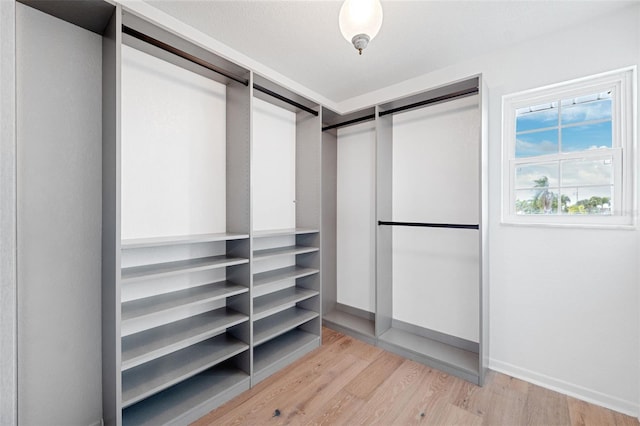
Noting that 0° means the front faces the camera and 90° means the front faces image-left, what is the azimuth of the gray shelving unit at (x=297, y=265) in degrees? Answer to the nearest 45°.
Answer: approximately 315°

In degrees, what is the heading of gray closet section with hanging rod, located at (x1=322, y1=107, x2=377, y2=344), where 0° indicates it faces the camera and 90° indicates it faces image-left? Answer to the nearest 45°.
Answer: approximately 45°

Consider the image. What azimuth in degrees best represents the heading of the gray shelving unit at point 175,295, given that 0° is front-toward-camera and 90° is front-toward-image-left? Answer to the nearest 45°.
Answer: approximately 315°

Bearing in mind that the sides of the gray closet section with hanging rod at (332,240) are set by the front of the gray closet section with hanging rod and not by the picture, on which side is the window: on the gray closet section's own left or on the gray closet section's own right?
on the gray closet section's own left

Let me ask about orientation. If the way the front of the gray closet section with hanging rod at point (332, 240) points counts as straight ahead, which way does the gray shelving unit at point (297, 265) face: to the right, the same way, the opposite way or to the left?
to the left

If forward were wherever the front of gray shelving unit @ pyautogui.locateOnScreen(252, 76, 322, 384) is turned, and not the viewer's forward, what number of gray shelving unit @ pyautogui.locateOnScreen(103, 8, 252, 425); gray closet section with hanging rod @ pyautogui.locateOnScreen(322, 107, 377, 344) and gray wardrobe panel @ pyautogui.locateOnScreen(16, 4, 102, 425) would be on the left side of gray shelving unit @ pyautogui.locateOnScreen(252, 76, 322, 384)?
1

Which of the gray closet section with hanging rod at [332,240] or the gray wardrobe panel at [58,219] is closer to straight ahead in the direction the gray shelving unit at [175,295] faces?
the gray closet section with hanging rod

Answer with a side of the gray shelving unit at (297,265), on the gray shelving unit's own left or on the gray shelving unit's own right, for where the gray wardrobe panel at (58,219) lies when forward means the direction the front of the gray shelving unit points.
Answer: on the gray shelving unit's own right
